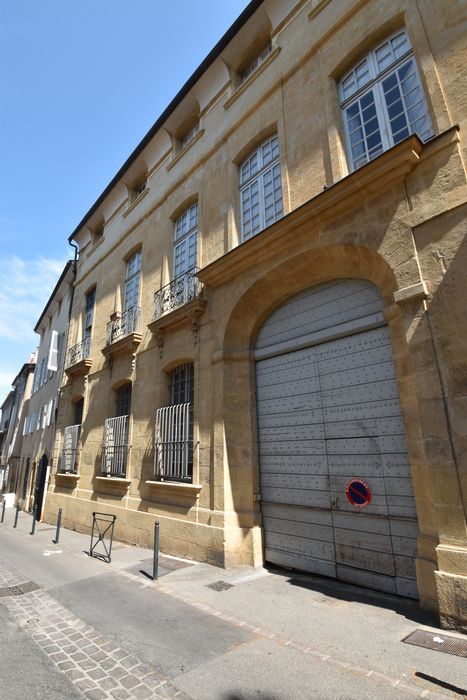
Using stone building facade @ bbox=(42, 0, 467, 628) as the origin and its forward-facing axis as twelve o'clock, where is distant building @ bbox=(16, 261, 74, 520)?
The distant building is roughly at 3 o'clock from the stone building facade.

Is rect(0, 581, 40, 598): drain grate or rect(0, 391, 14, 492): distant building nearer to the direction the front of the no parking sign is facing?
the drain grate

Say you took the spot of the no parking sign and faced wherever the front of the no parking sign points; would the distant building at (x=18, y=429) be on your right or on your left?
on your right

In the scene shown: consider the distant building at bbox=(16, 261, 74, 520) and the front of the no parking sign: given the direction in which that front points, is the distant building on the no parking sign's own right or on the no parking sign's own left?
on the no parking sign's own right

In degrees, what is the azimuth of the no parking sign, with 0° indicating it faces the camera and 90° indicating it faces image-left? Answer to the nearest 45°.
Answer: approximately 45°

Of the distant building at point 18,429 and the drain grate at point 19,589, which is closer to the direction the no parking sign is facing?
the drain grate

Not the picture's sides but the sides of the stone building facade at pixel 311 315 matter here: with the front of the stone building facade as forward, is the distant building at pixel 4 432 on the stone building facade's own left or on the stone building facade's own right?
on the stone building facade's own right

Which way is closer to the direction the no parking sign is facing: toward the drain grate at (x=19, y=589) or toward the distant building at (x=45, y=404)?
the drain grate
